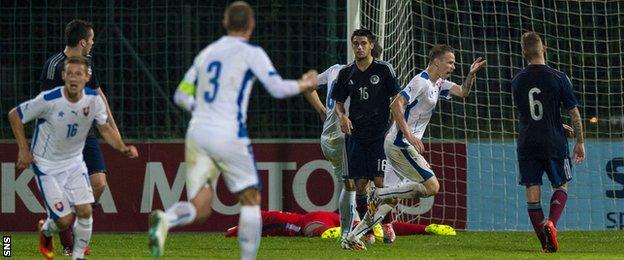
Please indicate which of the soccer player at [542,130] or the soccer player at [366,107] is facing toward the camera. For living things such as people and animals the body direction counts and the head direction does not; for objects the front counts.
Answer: the soccer player at [366,107]

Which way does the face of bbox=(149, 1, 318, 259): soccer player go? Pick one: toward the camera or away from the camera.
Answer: away from the camera

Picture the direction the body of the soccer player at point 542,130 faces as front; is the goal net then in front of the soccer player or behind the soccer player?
in front

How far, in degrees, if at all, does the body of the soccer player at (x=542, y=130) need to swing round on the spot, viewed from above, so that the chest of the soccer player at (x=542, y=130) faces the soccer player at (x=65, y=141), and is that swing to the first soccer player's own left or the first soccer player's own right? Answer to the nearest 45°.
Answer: approximately 135° to the first soccer player's own left

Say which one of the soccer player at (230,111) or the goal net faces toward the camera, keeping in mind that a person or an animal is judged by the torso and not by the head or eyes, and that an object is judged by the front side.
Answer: the goal net

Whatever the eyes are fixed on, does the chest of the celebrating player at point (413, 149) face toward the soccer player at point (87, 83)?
no

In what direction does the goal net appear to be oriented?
toward the camera

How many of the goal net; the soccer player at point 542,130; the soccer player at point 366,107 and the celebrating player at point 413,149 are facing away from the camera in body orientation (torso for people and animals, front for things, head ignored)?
1

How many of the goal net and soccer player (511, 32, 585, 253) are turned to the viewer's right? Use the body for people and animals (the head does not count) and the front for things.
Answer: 0

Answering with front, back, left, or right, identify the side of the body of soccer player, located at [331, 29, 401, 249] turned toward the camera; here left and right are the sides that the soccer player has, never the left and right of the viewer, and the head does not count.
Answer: front

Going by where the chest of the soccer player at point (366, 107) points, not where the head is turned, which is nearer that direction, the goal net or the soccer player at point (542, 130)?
the soccer player

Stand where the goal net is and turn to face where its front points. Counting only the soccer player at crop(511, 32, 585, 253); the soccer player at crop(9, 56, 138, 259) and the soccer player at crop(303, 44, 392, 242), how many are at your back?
0

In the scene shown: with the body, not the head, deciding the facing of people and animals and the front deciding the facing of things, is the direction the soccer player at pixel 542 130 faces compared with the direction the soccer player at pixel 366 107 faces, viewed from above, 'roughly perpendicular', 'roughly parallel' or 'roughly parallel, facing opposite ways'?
roughly parallel, facing opposite ways

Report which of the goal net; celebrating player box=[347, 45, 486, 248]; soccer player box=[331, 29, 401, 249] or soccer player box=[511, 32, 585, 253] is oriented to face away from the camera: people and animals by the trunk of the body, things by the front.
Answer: soccer player box=[511, 32, 585, 253]
